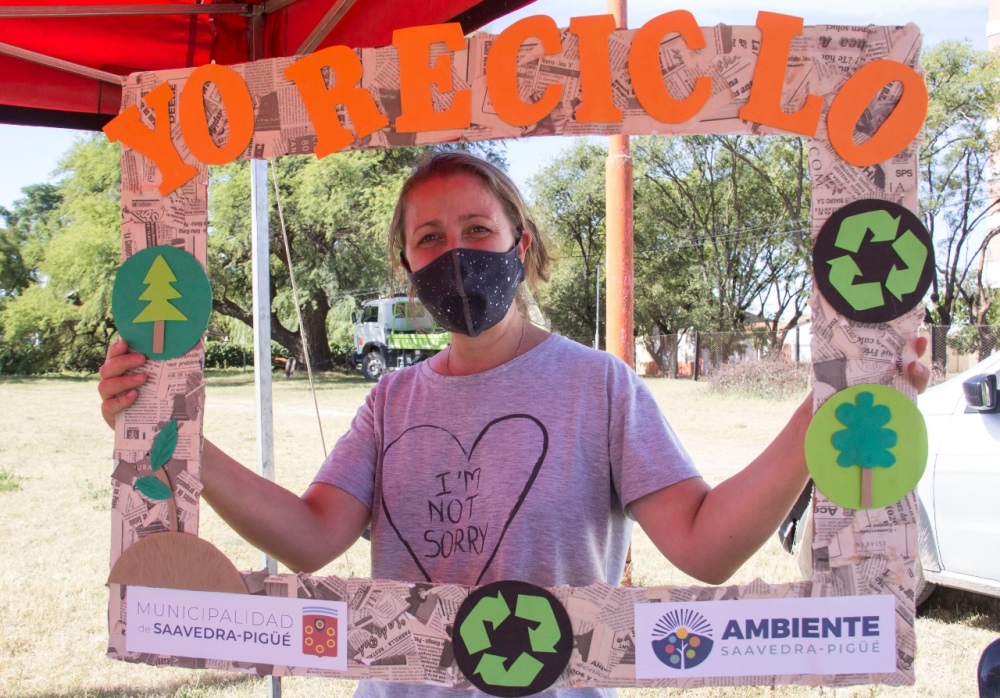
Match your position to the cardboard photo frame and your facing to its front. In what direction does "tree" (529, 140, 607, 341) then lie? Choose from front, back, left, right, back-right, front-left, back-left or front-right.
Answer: back

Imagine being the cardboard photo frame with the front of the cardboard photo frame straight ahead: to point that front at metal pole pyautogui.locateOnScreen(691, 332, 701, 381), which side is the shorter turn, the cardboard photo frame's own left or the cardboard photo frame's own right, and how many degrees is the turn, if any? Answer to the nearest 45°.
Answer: approximately 180°

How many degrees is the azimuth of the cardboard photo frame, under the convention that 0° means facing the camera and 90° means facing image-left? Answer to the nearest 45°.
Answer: approximately 0°

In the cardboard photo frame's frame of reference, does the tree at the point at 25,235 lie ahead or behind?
behind

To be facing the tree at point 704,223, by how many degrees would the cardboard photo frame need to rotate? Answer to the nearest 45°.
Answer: approximately 180°

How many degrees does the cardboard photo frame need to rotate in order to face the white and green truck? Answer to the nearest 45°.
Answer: approximately 180°

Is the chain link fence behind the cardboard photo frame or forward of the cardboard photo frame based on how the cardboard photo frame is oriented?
behind

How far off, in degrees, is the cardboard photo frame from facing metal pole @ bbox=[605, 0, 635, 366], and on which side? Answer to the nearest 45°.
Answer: approximately 180°
